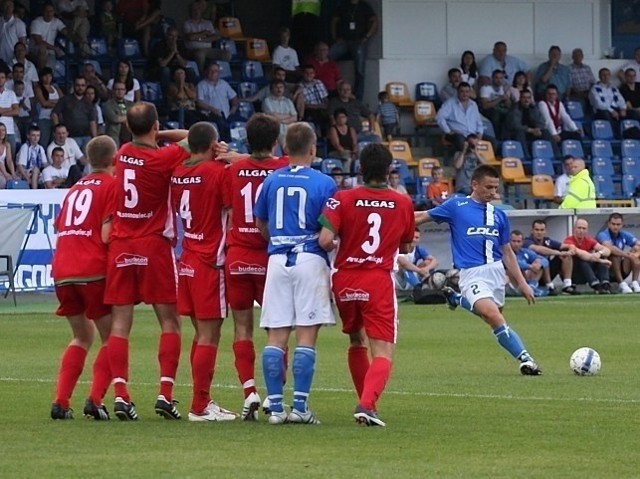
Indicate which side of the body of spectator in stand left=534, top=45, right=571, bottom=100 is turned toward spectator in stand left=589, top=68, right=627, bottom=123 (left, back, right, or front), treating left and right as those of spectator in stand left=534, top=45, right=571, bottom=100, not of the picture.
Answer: left

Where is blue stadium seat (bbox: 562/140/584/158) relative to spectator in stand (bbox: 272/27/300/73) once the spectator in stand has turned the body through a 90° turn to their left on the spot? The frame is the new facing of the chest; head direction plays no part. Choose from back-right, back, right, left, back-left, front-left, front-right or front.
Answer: front

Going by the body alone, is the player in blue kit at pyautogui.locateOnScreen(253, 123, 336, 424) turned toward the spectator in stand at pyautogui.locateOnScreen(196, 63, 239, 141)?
yes

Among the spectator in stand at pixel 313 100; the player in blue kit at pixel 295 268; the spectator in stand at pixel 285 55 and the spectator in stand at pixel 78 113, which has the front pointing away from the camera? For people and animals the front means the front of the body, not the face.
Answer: the player in blue kit

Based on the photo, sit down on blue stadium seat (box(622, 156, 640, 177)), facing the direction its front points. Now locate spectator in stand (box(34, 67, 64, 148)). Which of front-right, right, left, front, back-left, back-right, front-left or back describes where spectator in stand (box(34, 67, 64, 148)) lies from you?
front-right

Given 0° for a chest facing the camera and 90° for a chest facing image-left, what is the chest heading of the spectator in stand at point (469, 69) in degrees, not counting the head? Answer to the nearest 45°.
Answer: approximately 0°

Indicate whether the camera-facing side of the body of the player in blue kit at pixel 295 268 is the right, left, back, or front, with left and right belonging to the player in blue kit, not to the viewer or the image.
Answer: back

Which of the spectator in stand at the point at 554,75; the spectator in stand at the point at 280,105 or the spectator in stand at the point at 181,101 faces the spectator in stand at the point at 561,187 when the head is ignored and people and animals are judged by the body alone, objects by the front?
the spectator in stand at the point at 554,75

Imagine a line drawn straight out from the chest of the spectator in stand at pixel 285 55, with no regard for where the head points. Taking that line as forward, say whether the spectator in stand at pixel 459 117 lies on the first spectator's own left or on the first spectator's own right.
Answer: on the first spectator's own left

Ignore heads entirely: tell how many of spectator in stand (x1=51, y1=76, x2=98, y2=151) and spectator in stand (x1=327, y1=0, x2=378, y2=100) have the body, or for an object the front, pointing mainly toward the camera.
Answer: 2
